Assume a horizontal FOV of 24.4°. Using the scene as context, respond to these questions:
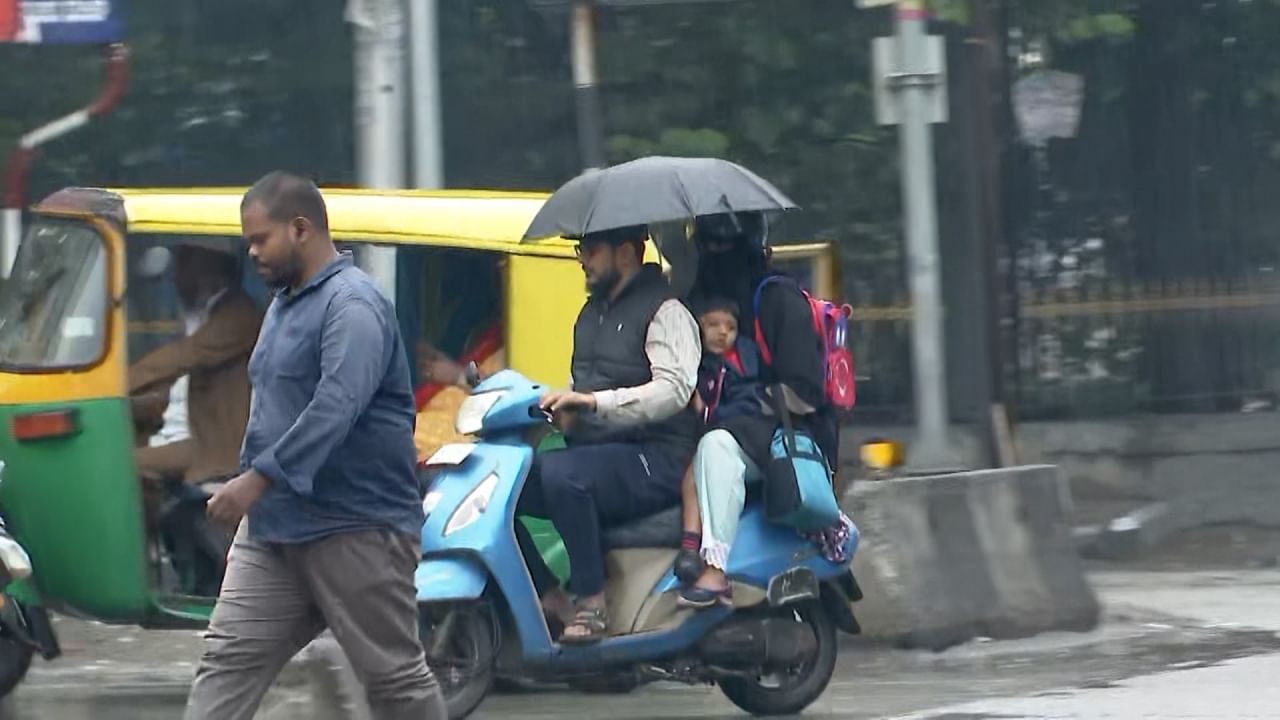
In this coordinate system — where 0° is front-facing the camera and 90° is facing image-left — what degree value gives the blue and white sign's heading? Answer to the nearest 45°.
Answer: approximately 0°

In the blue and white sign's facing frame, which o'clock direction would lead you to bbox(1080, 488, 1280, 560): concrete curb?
The concrete curb is roughly at 9 o'clock from the blue and white sign.

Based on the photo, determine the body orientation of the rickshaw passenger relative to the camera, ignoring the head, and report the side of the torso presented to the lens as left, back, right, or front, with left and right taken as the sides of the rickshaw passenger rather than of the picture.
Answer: left

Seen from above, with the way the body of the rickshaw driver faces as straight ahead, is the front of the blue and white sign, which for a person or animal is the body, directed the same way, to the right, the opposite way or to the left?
to the left

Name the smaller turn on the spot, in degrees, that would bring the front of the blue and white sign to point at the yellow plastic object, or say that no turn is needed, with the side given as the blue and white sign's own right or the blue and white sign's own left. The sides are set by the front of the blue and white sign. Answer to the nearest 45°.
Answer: approximately 45° to the blue and white sign's own left

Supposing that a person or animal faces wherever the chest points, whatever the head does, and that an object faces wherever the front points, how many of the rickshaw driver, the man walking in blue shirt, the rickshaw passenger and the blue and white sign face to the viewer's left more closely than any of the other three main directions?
3

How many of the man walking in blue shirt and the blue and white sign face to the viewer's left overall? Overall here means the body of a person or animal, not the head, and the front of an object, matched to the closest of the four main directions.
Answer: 1

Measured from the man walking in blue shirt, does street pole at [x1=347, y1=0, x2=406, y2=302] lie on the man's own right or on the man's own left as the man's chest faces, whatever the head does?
on the man's own right

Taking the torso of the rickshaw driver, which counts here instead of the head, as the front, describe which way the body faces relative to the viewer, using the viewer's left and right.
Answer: facing to the left of the viewer

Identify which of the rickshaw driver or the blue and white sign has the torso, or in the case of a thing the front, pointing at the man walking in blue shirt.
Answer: the blue and white sign

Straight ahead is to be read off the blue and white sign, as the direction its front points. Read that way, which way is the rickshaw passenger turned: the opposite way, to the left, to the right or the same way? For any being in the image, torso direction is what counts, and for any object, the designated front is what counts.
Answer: to the right

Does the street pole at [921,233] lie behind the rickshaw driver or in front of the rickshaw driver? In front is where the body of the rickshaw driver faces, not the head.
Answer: behind

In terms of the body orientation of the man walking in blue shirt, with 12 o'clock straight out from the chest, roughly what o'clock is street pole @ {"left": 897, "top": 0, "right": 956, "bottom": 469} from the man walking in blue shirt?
The street pole is roughly at 4 o'clock from the man walking in blue shirt.
